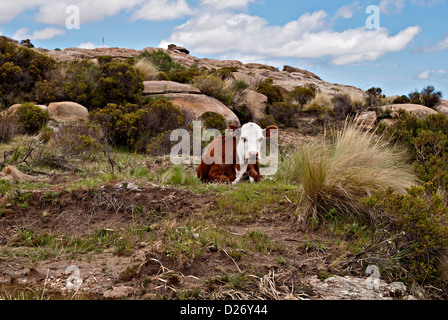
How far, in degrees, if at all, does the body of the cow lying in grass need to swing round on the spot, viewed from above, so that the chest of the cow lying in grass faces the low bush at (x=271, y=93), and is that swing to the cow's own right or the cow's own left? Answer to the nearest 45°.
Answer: approximately 135° to the cow's own left

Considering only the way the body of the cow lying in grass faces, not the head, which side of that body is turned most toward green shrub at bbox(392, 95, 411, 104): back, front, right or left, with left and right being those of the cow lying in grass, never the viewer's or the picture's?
left

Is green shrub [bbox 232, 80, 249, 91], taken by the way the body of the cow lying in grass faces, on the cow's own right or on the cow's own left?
on the cow's own left

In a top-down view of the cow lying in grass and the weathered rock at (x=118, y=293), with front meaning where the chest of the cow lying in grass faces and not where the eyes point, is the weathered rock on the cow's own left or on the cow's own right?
on the cow's own right

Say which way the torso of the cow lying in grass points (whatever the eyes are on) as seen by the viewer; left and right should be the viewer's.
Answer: facing the viewer and to the right of the viewer

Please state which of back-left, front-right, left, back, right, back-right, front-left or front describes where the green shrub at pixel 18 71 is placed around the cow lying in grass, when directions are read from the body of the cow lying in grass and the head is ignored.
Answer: back

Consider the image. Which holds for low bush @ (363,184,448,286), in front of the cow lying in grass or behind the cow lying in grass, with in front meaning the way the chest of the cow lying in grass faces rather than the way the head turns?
in front

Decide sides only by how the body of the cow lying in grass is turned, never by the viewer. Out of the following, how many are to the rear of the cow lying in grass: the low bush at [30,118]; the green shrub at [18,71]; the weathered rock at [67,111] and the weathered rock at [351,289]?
3

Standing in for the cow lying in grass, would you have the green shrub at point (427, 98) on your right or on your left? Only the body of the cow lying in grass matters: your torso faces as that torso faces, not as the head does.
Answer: on your left

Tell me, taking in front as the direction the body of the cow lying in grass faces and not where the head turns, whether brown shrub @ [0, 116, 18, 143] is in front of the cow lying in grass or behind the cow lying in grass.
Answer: behind

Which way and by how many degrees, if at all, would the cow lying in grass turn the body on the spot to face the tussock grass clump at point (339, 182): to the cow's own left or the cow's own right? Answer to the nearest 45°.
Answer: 0° — it already faces it

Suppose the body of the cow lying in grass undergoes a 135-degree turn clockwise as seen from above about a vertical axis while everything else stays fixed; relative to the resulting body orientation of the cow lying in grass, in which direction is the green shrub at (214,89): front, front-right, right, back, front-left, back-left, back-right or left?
right

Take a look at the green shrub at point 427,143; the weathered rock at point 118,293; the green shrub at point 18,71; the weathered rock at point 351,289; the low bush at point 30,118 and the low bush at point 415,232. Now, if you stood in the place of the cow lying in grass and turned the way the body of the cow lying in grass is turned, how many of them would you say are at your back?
2
